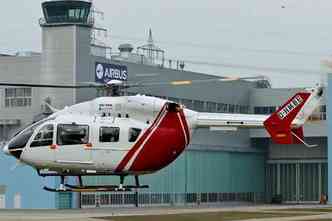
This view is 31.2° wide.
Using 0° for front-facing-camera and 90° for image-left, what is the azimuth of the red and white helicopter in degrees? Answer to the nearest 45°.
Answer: approximately 90°
